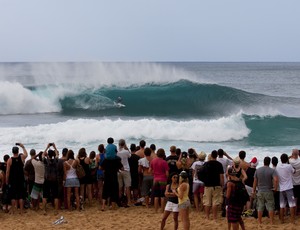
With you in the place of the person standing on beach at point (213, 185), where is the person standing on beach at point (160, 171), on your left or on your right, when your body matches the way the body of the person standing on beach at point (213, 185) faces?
on your left

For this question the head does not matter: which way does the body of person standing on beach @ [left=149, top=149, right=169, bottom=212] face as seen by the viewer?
away from the camera

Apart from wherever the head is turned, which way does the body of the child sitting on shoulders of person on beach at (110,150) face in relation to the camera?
away from the camera

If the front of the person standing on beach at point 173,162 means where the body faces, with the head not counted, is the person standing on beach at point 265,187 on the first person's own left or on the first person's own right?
on the first person's own right

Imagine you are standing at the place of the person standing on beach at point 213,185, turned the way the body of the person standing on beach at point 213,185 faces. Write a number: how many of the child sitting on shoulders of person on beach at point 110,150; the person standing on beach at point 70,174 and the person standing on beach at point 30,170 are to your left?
3

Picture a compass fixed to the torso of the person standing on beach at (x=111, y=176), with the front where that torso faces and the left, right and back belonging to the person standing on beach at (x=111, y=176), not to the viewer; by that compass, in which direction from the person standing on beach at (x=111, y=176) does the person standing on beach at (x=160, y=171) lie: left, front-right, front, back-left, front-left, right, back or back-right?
back-right

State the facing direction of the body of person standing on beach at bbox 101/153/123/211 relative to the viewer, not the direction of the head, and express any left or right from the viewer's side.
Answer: facing away from the viewer

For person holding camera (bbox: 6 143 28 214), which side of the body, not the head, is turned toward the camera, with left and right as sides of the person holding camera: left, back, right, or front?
back

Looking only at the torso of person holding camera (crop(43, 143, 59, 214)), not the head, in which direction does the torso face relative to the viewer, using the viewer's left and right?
facing away from the viewer

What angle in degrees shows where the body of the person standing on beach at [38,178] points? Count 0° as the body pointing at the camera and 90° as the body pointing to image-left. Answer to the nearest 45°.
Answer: approximately 180°

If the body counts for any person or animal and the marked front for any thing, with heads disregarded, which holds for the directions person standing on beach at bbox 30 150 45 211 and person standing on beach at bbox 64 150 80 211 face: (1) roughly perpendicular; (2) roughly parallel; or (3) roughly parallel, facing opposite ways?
roughly parallel

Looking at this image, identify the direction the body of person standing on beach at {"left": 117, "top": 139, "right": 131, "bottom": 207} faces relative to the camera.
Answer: away from the camera

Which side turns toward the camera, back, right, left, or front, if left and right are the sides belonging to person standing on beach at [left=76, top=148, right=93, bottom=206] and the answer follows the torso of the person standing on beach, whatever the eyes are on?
back

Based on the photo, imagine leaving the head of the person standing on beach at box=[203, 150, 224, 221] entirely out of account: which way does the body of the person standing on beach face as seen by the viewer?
away from the camera

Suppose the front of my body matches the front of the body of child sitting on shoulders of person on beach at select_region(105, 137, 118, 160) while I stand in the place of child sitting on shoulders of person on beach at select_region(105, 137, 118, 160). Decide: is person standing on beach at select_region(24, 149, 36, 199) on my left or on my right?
on my left

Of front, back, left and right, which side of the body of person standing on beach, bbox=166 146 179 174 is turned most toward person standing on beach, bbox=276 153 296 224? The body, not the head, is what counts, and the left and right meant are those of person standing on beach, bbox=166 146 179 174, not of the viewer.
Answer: right

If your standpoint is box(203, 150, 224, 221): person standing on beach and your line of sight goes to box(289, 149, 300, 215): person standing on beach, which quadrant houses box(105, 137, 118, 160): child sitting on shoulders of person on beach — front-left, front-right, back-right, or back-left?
back-left
